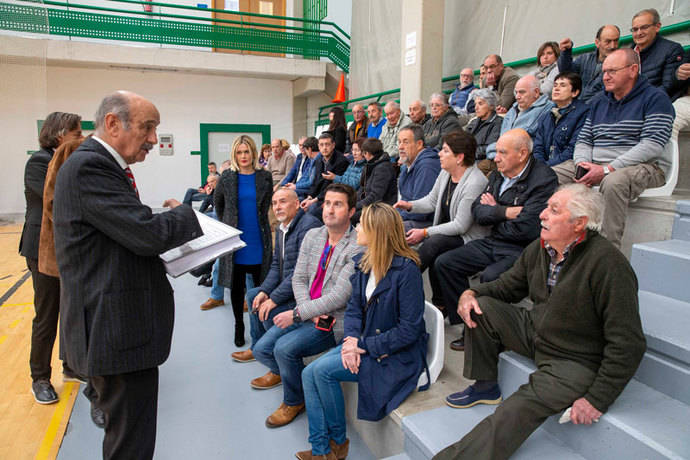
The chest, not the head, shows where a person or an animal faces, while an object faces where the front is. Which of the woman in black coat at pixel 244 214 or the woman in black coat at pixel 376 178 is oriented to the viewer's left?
the woman in black coat at pixel 376 178

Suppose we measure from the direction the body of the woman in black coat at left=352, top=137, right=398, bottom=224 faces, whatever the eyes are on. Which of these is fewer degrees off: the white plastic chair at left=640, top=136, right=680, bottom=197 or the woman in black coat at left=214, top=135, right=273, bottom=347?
the woman in black coat

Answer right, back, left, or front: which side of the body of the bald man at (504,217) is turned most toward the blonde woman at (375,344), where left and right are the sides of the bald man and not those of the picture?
front

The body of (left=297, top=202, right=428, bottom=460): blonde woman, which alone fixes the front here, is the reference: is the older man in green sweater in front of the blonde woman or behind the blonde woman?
behind

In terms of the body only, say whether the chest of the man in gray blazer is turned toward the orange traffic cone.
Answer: no

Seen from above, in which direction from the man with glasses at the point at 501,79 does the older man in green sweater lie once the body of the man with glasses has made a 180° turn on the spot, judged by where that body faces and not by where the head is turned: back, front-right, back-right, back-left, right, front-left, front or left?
back-right

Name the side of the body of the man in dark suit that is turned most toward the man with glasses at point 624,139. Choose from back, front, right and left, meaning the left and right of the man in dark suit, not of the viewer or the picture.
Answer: front

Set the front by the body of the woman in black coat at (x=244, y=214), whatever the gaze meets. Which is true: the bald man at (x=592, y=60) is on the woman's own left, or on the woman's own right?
on the woman's own left

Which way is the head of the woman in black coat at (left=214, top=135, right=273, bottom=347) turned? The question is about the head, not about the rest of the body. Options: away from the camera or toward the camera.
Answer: toward the camera

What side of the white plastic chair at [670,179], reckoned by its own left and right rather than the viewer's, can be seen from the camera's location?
left

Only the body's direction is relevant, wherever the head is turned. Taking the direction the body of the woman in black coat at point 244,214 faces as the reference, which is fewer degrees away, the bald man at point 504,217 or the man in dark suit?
the man in dark suit

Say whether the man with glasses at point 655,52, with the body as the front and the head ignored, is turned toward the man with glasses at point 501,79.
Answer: no

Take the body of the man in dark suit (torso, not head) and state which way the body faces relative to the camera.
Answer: to the viewer's right

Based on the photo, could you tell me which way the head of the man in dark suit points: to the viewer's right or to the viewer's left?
to the viewer's right

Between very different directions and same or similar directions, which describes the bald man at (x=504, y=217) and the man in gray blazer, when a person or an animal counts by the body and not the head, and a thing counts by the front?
same or similar directions

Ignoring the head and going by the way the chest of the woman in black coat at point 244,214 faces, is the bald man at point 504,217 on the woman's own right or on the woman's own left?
on the woman's own left

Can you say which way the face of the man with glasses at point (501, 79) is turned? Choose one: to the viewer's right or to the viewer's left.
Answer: to the viewer's left

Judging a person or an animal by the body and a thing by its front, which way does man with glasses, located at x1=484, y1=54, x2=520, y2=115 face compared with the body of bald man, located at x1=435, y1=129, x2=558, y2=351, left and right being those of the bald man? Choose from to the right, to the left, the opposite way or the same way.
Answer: the same way

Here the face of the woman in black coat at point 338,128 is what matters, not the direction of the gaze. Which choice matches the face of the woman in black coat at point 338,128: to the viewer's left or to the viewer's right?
to the viewer's left

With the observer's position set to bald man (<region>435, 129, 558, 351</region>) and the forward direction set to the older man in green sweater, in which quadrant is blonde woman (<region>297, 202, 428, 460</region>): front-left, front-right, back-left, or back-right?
front-right

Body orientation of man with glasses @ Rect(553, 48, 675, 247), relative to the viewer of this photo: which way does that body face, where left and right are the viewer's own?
facing the viewer and to the left of the viewer
